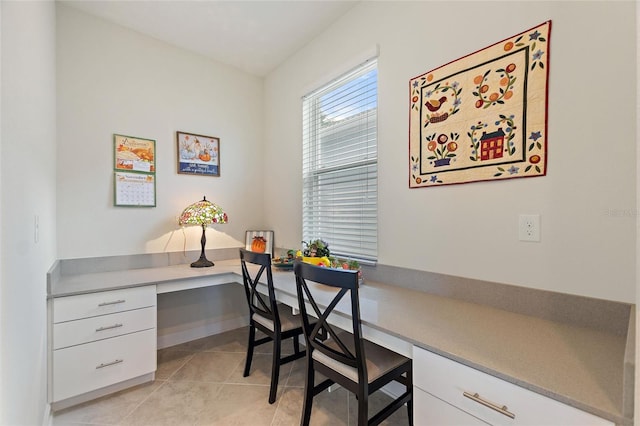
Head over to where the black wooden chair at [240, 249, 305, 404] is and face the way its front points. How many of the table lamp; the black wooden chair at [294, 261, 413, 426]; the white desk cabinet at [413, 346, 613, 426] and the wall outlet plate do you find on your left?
1

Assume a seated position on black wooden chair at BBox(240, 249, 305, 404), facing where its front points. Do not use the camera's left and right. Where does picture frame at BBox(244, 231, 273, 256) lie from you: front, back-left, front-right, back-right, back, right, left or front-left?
front-left

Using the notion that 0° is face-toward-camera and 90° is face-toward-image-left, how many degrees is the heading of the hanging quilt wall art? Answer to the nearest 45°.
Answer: approximately 45°

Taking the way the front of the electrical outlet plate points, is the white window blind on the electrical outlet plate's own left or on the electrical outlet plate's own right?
on the electrical outlet plate's own right

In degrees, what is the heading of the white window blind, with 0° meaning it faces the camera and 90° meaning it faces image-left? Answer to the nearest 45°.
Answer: approximately 45°

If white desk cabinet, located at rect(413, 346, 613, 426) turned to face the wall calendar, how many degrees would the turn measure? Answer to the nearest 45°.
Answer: approximately 45° to its right

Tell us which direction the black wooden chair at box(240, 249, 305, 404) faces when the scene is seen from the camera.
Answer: facing away from the viewer and to the right of the viewer

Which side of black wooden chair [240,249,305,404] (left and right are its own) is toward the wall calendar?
left
